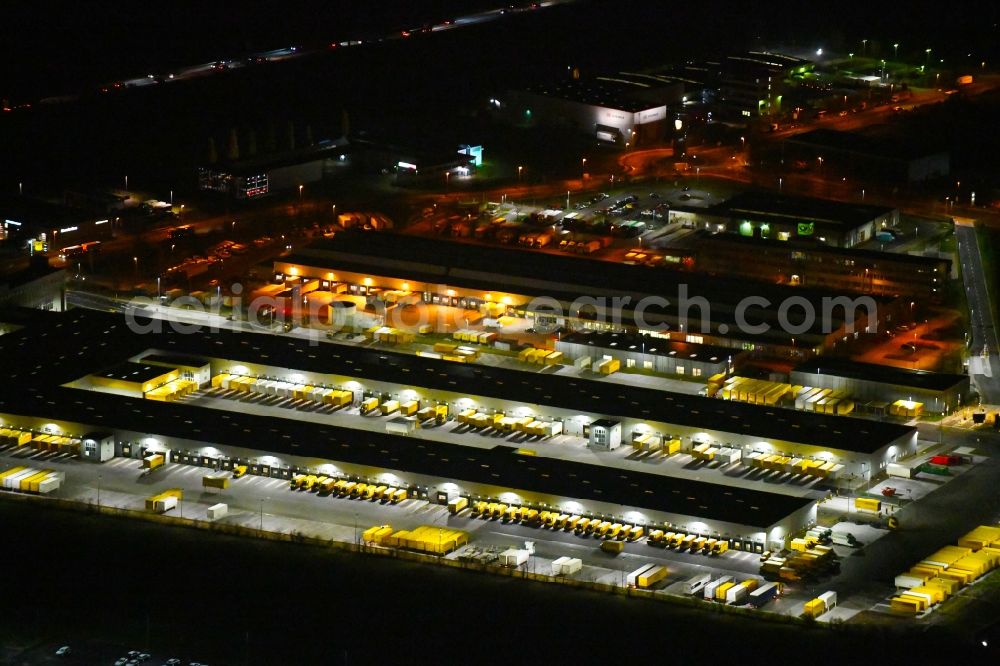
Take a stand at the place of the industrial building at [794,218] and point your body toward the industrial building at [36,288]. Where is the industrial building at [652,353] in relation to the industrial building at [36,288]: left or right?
left

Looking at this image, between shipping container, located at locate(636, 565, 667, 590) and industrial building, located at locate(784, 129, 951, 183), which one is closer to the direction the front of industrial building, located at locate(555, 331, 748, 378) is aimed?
the shipping container

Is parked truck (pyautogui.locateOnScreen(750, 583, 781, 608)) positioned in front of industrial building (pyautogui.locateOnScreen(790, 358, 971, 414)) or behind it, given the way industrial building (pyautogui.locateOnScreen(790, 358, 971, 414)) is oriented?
in front

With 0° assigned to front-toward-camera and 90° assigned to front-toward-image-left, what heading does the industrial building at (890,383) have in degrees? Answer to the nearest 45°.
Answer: approximately 45°

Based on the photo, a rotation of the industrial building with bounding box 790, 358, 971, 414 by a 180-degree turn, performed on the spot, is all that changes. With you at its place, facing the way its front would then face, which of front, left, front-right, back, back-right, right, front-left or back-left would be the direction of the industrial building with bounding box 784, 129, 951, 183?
front-left

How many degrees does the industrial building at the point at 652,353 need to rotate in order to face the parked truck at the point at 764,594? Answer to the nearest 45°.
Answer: approximately 45° to its left

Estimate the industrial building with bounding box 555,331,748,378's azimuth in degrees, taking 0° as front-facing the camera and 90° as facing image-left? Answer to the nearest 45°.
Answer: approximately 45°

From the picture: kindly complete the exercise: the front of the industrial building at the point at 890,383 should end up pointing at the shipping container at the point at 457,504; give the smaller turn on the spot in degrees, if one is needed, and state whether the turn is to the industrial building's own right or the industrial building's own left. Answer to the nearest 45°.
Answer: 0° — it already faces it

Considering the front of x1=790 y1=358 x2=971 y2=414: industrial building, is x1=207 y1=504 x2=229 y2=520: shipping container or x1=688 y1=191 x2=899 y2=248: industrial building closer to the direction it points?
the shipping container
